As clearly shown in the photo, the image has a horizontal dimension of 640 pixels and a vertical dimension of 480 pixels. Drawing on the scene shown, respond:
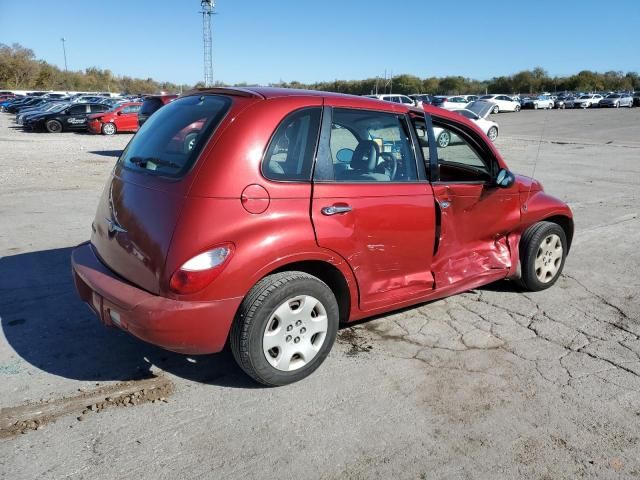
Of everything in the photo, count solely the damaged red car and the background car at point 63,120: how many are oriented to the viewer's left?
1

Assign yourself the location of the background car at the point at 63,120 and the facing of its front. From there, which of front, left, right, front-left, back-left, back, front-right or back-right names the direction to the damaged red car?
left

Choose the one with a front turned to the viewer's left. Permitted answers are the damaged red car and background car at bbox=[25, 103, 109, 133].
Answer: the background car

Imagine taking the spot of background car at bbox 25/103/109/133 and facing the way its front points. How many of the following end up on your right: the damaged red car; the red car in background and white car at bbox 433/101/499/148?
0

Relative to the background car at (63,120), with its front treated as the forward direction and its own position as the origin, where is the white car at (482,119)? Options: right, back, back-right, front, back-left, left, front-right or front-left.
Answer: back-left

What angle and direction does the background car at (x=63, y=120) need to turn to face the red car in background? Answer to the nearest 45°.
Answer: approximately 135° to its left

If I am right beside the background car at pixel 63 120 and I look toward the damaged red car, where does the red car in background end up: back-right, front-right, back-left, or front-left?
front-left

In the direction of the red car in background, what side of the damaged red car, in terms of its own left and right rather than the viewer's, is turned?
left

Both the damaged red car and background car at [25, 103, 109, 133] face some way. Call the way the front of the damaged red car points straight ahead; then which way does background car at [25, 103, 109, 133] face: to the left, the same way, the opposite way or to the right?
the opposite way

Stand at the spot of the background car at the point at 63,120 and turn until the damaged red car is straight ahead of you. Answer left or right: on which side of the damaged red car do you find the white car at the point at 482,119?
left

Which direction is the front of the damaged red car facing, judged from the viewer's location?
facing away from the viewer and to the right of the viewer

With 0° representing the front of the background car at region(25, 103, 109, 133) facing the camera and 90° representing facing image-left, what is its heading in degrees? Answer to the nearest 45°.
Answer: approximately 90°

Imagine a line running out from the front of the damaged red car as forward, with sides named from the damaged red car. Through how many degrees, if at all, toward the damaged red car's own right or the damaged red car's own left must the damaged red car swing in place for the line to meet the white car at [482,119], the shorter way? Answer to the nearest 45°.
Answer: approximately 45° to the damaged red car's own left

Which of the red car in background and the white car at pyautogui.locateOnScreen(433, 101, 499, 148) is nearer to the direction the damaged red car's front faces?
the white car
